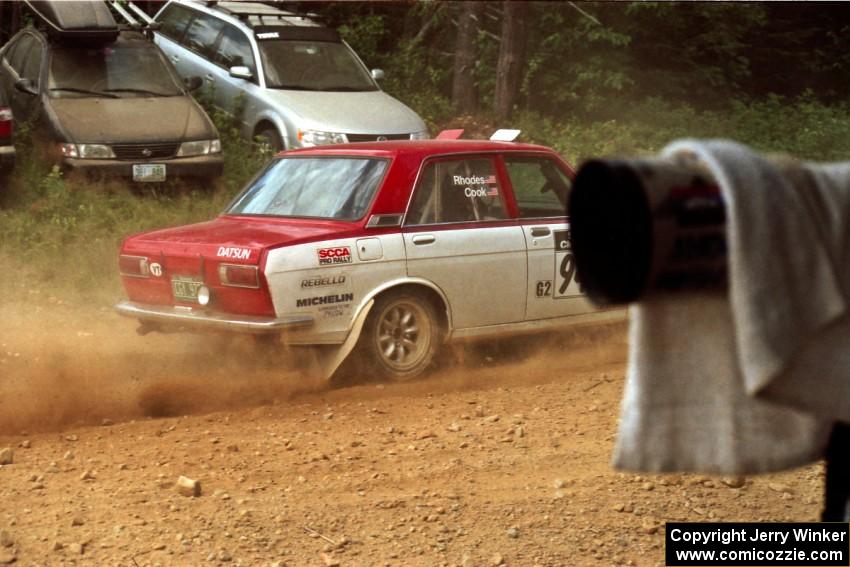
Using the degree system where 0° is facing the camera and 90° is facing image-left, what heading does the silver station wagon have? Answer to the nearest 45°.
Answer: approximately 315°

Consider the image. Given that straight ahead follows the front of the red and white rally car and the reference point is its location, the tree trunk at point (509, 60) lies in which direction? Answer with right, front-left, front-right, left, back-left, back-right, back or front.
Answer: front-left

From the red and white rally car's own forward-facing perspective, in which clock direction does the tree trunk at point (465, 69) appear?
The tree trunk is roughly at 11 o'clock from the red and white rally car.

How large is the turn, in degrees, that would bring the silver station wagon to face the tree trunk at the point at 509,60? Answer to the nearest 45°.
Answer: approximately 90° to its left

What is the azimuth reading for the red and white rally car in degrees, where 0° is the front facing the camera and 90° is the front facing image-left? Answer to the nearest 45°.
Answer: approximately 225°

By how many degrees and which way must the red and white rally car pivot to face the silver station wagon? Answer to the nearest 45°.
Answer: approximately 45° to its left

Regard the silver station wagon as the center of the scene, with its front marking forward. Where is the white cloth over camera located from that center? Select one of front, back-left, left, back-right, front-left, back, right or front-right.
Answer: front-right

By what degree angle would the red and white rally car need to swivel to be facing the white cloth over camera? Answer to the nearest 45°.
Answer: approximately 135° to its right

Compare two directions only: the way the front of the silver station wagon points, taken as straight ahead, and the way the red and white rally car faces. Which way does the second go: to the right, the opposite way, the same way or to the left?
to the left

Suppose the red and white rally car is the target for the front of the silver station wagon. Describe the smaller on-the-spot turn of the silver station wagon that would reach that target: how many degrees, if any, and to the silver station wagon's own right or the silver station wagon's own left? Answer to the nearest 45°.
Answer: approximately 45° to the silver station wagon's own right
